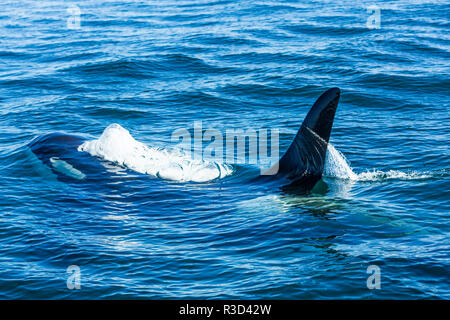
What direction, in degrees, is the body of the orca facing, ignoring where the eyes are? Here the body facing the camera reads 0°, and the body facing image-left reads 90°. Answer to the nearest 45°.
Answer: approximately 90°

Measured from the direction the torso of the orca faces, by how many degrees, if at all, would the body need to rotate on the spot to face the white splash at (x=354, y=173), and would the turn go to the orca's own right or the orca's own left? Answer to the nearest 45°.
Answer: approximately 135° to the orca's own right
